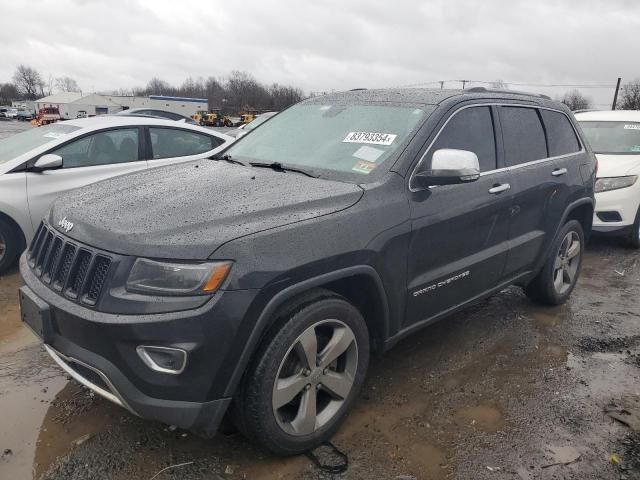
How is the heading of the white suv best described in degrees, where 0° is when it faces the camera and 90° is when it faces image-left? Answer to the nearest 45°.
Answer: approximately 45°

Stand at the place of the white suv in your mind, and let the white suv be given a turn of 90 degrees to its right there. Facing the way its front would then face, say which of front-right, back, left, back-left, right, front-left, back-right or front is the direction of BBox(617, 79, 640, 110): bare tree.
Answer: front-right

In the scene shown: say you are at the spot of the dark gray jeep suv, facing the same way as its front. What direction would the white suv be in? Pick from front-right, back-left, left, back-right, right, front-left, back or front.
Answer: back

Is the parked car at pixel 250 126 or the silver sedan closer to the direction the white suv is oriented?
the silver sedan

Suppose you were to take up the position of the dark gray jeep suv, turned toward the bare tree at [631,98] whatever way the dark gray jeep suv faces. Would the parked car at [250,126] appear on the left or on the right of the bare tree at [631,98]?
left

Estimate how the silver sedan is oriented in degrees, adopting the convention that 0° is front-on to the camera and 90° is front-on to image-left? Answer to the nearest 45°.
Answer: approximately 45°

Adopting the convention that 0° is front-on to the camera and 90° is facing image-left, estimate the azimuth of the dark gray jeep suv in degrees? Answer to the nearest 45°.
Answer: approximately 45°

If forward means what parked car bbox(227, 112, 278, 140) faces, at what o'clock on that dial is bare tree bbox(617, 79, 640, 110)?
The bare tree is roughly at 6 o'clock from the parked car.

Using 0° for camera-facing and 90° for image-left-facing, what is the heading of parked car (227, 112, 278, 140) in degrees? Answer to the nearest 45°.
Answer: approximately 45°

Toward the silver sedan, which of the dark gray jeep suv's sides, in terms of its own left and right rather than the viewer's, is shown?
right
